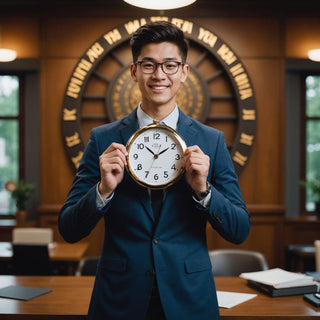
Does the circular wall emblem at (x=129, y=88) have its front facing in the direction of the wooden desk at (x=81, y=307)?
yes

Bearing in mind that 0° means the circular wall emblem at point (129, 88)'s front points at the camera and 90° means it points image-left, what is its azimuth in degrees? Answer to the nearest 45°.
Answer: approximately 0°

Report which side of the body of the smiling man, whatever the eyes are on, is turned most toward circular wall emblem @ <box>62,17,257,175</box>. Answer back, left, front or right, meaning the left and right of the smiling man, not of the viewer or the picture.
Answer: back

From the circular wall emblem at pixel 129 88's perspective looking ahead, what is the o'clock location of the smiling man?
The smiling man is roughly at 12 o'clock from the circular wall emblem.

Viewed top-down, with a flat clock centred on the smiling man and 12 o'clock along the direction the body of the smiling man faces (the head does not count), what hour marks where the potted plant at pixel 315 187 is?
The potted plant is roughly at 7 o'clock from the smiling man.

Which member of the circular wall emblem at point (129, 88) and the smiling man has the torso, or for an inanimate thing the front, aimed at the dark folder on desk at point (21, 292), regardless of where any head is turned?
the circular wall emblem

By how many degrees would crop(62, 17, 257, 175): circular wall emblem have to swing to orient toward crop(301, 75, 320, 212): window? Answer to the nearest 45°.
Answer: approximately 90° to its left

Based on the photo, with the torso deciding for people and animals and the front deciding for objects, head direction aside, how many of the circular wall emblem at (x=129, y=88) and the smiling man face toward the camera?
2

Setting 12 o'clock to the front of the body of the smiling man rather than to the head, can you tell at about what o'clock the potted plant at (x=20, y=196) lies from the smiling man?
The potted plant is roughly at 5 o'clock from the smiling man.

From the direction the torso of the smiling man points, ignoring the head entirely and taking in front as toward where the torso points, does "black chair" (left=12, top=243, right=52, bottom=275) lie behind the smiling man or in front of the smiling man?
behind

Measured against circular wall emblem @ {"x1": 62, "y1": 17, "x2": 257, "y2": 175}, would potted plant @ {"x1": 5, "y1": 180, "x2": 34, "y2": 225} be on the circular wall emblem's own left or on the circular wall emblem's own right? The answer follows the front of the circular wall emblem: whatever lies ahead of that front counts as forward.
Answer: on the circular wall emblem's own right
